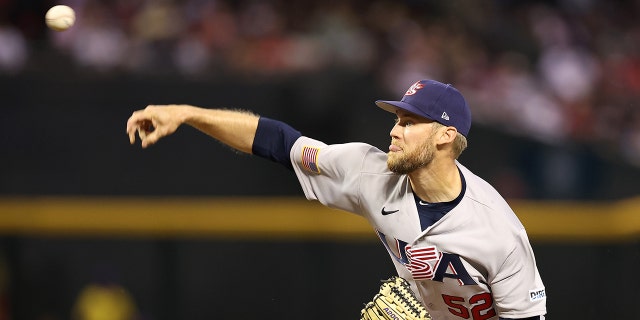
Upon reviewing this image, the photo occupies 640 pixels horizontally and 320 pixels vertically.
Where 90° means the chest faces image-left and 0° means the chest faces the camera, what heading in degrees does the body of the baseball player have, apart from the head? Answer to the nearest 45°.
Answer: approximately 45°

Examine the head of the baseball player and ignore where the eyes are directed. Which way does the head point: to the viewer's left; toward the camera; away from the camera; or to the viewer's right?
to the viewer's left

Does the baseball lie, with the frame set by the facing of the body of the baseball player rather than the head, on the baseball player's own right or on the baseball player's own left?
on the baseball player's own right

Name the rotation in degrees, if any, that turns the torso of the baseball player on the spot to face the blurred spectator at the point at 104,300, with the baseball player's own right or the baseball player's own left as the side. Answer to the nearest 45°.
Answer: approximately 90° to the baseball player's own right
